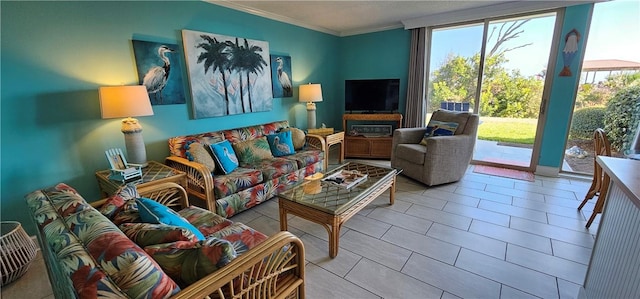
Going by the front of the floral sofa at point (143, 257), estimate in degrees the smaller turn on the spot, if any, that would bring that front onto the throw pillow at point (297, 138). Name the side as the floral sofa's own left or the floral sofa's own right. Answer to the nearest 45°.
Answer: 0° — it already faces it

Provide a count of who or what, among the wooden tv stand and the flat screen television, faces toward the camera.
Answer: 2

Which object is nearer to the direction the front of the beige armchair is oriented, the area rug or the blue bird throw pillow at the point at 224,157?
the blue bird throw pillow

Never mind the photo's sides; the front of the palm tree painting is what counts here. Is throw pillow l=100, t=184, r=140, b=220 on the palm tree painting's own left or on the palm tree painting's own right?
on the palm tree painting's own right

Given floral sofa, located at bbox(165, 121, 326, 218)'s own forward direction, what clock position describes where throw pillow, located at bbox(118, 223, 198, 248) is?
The throw pillow is roughly at 2 o'clock from the floral sofa.

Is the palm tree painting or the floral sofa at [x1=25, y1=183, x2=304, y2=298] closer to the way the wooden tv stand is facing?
the floral sofa

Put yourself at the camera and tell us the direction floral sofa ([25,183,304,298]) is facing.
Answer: facing away from the viewer and to the right of the viewer

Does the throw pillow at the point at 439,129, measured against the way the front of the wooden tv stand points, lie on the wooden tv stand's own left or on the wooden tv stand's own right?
on the wooden tv stand's own left

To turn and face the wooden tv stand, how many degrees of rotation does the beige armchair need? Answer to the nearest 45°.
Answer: approximately 90° to its right

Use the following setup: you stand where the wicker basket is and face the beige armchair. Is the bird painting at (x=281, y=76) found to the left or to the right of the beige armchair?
left

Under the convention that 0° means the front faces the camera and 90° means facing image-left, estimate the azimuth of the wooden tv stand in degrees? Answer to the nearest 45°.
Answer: approximately 0°

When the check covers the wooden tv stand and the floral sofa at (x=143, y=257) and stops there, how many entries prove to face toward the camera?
1

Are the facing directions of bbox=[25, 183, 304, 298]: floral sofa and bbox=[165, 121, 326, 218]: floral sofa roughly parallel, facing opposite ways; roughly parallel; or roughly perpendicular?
roughly perpendicular
